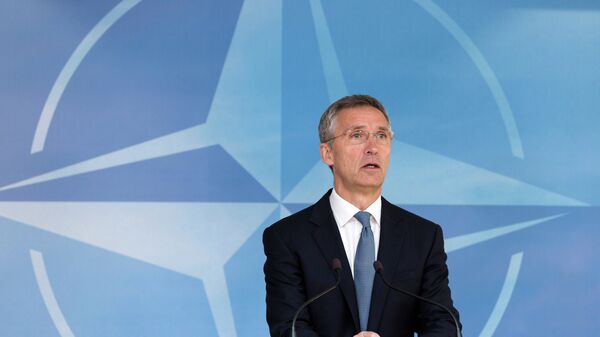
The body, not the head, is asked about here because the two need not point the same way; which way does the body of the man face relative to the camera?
toward the camera
